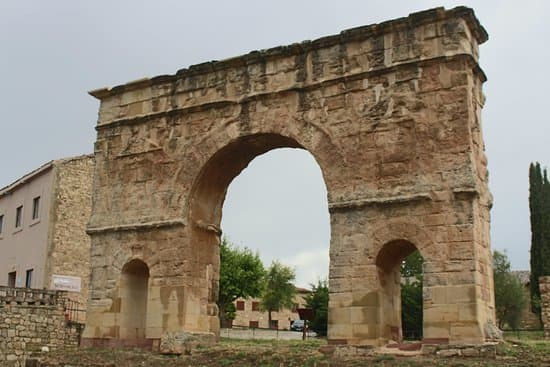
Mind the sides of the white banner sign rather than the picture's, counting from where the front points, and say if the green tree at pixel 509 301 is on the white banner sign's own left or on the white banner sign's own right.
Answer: on the white banner sign's own left

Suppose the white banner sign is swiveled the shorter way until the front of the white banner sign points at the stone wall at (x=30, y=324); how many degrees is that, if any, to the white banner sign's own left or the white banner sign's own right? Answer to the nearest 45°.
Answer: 0° — it already faces it

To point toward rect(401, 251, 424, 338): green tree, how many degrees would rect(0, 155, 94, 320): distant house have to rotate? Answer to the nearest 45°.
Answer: approximately 135° to its left

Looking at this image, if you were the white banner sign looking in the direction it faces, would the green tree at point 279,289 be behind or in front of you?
behind

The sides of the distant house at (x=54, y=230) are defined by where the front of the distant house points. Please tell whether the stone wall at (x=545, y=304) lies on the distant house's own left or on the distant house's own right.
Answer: on the distant house's own left

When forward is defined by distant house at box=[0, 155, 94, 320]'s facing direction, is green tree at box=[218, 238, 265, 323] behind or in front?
behind

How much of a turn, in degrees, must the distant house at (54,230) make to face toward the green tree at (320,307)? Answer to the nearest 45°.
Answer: approximately 135° to its left

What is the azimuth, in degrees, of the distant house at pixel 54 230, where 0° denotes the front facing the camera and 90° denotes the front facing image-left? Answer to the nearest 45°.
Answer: approximately 45°

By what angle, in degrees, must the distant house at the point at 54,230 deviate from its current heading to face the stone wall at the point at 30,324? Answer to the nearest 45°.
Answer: approximately 45° to its left

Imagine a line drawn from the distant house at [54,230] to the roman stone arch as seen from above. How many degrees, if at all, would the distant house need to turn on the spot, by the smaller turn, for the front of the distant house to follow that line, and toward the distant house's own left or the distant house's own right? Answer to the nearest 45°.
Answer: approximately 45° to the distant house's own left

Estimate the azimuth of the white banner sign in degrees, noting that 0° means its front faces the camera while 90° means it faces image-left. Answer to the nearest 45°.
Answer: approximately 0°
